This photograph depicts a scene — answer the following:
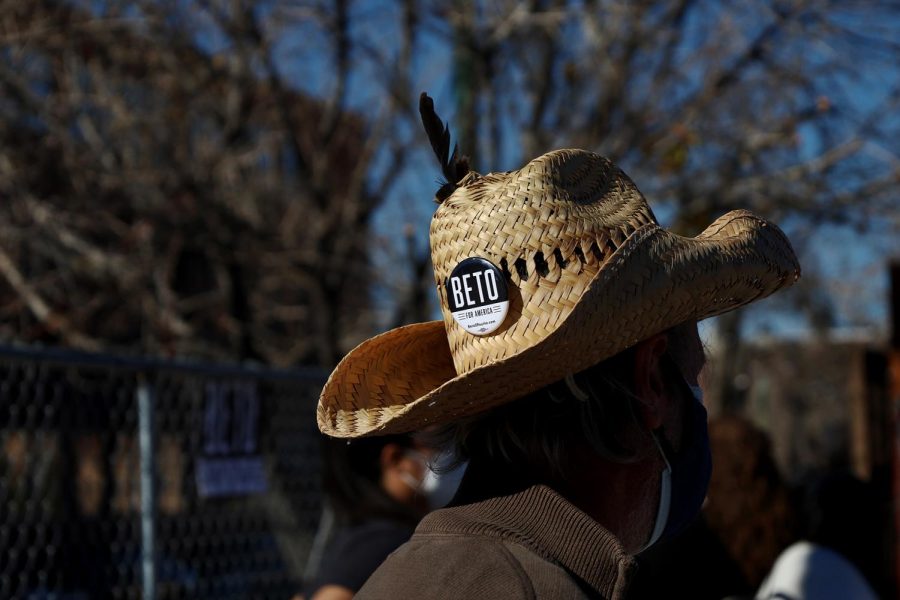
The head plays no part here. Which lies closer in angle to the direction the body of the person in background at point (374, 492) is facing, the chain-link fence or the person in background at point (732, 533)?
the person in background

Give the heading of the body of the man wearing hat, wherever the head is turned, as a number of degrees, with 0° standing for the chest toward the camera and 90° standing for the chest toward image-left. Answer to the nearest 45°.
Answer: approximately 225°

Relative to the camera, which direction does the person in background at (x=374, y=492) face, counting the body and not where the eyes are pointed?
to the viewer's right

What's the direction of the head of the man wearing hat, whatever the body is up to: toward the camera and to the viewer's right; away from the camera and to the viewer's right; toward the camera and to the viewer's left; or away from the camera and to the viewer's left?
away from the camera and to the viewer's right

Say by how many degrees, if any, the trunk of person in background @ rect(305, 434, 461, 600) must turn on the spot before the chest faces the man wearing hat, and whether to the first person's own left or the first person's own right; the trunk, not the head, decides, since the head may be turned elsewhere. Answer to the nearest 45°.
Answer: approximately 90° to the first person's own right

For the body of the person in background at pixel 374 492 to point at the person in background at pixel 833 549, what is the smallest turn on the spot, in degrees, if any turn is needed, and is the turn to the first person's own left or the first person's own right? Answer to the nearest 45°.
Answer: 0° — they already face them

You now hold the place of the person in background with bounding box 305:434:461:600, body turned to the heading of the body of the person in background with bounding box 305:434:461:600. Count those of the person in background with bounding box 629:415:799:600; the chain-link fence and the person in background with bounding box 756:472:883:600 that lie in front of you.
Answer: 2

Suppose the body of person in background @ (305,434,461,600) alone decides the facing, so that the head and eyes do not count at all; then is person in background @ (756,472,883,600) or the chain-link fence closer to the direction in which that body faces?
the person in background

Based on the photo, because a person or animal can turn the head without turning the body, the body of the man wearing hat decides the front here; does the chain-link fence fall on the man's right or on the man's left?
on the man's left

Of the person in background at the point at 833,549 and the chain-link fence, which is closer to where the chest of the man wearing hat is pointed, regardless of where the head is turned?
the person in background

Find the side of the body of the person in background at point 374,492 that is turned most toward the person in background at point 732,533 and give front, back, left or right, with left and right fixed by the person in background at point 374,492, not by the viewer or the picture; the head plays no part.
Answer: front
